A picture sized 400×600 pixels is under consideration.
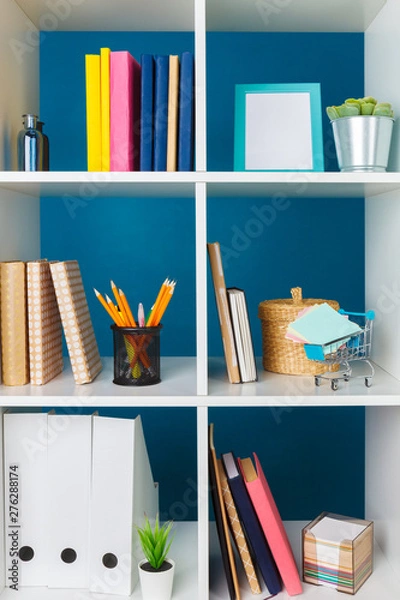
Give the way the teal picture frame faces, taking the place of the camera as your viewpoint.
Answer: facing the viewer

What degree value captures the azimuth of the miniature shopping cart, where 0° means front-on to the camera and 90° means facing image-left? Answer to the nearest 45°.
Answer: approximately 45°

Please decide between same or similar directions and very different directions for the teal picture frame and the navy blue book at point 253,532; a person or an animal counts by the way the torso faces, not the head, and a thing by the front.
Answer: same or similar directions

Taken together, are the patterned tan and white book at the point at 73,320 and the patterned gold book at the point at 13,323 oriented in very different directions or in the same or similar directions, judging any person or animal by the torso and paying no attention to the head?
same or similar directions

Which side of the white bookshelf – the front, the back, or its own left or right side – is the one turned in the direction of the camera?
front

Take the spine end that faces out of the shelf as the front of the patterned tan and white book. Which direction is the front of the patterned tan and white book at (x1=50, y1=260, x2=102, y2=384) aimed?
toward the camera

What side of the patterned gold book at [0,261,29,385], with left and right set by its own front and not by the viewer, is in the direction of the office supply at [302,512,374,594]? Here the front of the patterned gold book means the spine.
left
